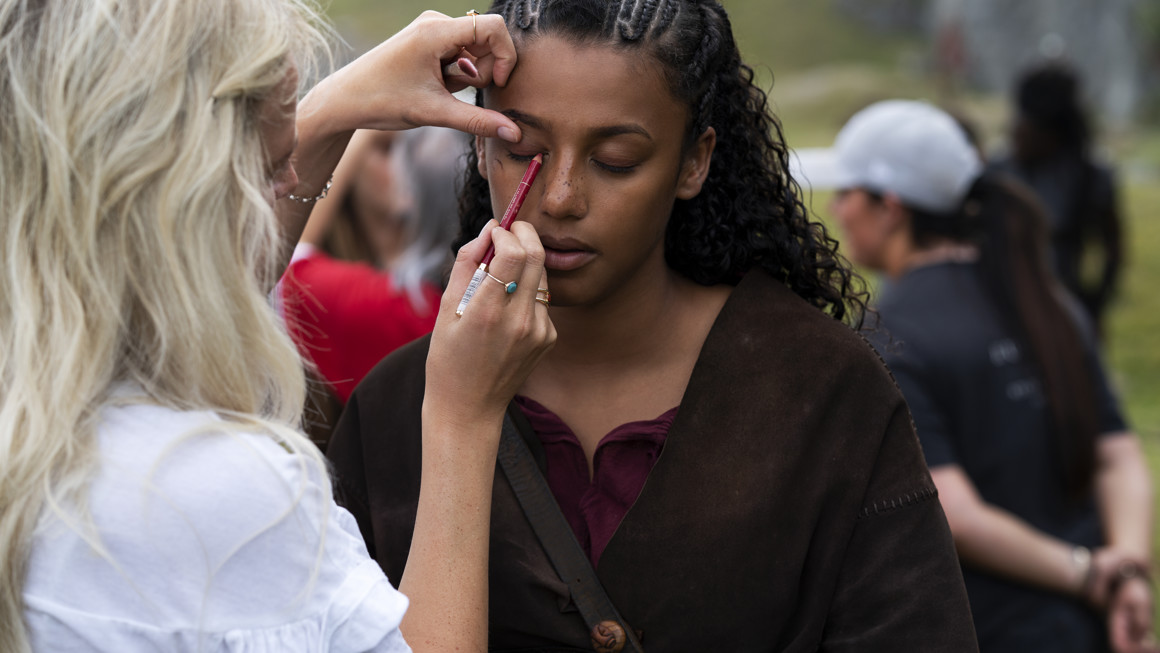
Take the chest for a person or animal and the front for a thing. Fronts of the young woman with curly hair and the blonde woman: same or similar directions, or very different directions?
very different directions

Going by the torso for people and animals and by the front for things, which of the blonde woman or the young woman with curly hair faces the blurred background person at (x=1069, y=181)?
the blonde woman

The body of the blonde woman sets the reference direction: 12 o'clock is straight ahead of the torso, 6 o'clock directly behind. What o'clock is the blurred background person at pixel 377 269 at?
The blurred background person is roughly at 11 o'clock from the blonde woman.

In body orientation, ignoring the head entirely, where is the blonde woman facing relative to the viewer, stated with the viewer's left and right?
facing away from the viewer and to the right of the viewer

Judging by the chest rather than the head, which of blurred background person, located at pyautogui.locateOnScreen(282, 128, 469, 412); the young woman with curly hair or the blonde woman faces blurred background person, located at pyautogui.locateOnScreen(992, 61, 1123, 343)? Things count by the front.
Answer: the blonde woman

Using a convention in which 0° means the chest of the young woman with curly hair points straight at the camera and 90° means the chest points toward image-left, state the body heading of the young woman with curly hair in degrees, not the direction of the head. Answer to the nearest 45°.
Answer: approximately 0°

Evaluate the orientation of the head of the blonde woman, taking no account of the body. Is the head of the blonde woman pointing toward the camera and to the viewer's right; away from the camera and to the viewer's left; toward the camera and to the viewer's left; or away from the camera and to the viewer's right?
away from the camera and to the viewer's right

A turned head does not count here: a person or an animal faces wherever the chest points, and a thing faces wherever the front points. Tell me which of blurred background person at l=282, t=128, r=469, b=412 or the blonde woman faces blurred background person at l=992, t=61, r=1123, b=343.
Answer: the blonde woman
